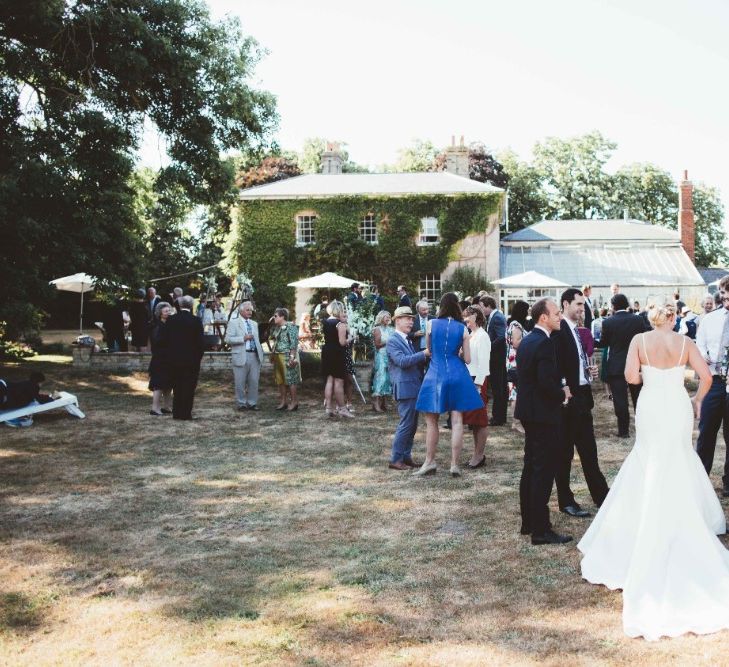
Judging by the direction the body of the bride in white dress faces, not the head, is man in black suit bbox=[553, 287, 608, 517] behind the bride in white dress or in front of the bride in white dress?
in front

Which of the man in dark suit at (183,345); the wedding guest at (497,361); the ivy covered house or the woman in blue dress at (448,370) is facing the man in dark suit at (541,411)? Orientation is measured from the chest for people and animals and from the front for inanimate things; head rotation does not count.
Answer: the ivy covered house

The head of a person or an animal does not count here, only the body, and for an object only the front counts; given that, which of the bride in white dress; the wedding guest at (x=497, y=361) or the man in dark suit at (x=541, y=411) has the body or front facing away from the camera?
the bride in white dress

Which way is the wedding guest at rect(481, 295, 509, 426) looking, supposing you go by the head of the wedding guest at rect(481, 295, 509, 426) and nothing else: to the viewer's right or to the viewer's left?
to the viewer's left

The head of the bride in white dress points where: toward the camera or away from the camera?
away from the camera

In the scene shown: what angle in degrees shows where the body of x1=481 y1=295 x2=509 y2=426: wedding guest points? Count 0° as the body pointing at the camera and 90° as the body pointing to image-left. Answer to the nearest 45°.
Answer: approximately 90°

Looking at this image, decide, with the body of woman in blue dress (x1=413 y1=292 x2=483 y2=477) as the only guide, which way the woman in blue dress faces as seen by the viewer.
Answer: away from the camera

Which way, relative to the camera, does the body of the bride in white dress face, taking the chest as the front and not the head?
away from the camera

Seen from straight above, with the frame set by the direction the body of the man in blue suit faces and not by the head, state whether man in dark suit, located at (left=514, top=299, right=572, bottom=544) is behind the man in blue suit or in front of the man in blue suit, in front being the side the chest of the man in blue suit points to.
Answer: in front

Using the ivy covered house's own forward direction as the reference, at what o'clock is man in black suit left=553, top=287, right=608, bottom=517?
The man in black suit is roughly at 12 o'clock from the ivy covered house.

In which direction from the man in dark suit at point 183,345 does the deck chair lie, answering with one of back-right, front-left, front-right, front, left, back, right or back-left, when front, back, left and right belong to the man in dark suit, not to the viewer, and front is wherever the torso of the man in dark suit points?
left

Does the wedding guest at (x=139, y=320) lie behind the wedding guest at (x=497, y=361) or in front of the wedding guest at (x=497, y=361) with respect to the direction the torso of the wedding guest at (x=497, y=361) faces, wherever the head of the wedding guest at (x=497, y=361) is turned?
in front

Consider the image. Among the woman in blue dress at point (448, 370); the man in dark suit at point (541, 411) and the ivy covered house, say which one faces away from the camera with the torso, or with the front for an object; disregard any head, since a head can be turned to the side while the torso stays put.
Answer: the woman in blue dress

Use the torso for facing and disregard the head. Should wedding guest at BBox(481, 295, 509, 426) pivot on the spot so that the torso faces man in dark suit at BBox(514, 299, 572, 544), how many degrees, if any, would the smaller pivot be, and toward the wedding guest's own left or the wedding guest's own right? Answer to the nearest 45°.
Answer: approximately 90° to the wedding guest's own left
